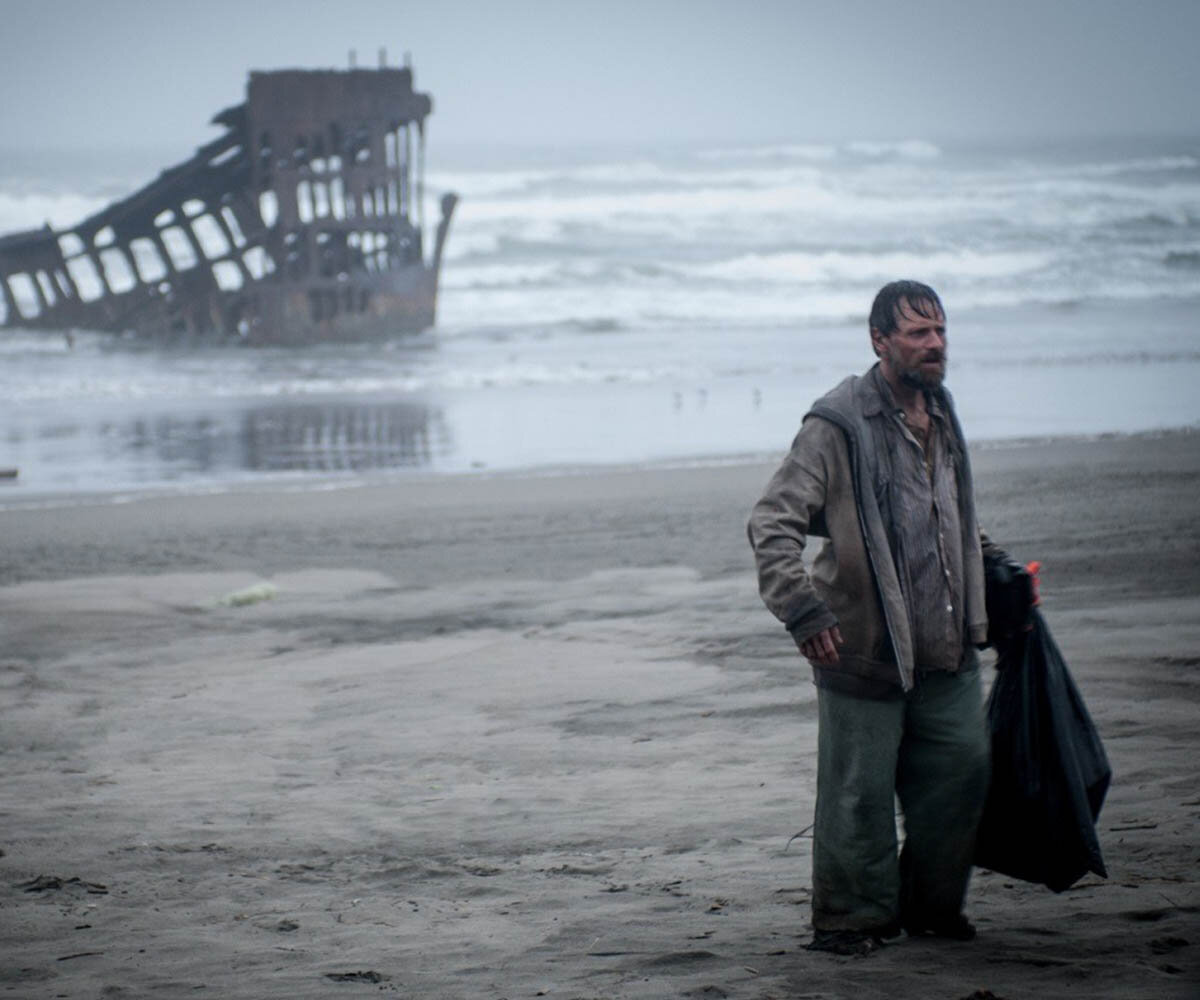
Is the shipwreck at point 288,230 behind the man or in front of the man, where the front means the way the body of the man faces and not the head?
behind

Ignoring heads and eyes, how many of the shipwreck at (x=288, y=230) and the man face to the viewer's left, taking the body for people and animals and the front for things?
0

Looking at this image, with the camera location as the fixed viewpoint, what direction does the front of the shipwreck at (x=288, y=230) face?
facing to the right of the viewer

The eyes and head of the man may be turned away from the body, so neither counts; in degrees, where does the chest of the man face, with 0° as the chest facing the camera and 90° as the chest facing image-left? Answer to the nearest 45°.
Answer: approximately 315°

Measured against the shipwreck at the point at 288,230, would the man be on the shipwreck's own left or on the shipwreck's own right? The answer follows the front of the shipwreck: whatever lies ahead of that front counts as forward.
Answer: on the shipwreck's own right
